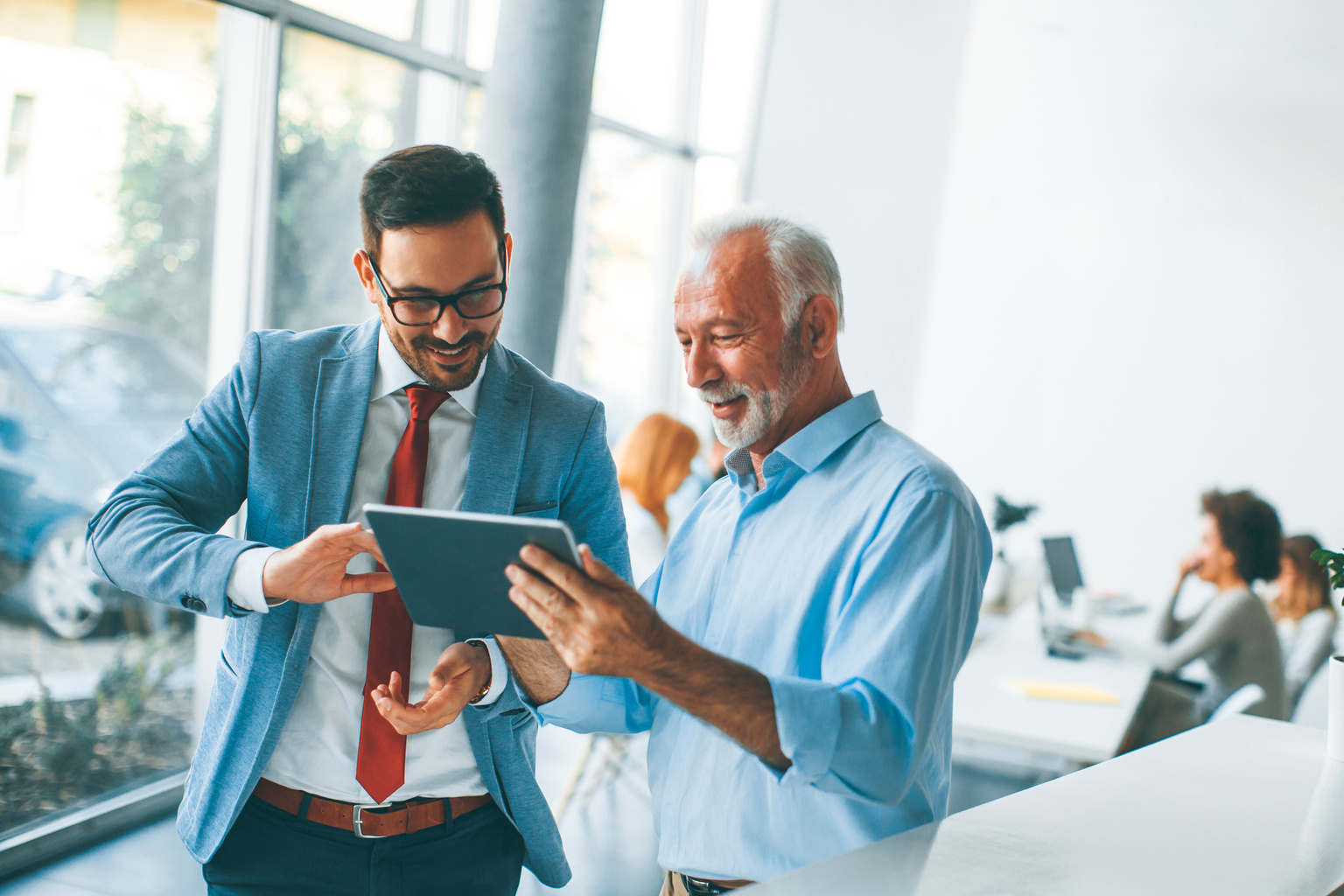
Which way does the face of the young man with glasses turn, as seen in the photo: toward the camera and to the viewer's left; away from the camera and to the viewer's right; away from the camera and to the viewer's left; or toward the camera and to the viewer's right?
toward the camera and to the viewer's right

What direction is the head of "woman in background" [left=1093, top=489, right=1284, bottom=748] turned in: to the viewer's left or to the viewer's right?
to the viewer's left

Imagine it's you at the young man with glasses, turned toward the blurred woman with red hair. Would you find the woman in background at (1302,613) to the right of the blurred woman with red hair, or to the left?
right

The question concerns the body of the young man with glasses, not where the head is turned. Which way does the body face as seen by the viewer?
toward the camera

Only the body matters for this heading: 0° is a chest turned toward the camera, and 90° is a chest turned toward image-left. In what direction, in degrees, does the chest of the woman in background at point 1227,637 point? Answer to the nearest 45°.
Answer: approximately 90°

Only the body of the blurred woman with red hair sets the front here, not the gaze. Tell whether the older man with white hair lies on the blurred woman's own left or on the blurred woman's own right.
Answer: on the blurred woman's own right

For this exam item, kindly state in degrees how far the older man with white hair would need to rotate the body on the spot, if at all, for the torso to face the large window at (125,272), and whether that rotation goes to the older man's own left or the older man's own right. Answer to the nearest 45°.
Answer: approximately 90° to the older man's own right

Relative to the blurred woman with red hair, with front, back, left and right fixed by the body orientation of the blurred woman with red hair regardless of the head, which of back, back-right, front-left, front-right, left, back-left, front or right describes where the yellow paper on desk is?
right

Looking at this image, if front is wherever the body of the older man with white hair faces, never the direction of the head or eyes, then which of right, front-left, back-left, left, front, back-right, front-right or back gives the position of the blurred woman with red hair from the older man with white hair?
back-right

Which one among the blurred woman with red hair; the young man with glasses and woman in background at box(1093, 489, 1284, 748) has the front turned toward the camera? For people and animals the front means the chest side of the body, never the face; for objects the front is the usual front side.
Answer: the young man with glasses

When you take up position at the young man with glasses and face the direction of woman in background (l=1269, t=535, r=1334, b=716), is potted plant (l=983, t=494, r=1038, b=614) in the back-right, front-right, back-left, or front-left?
front-left
